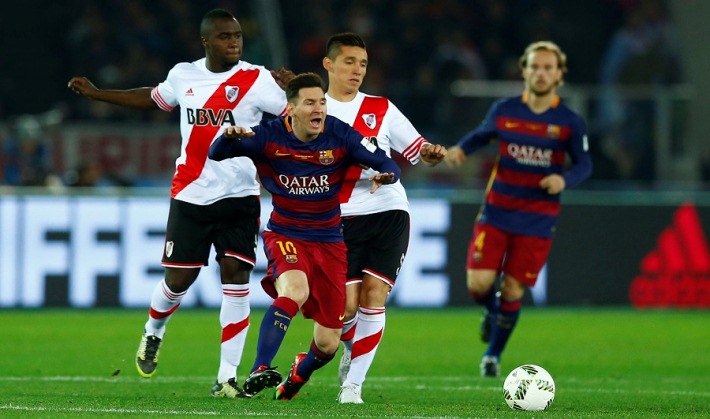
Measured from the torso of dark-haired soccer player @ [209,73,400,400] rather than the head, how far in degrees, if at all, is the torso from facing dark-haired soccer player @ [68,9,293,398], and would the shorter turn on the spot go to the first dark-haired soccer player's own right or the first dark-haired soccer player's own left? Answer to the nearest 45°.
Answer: approximately 135° to the first dark-haired soccer player's own right

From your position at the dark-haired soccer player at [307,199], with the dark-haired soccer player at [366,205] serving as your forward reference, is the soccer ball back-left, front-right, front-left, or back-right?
front-right

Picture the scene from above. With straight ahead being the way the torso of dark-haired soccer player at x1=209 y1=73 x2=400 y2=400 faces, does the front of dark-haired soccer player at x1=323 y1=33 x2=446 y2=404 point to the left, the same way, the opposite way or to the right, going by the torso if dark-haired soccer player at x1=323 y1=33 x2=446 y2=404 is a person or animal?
the same way

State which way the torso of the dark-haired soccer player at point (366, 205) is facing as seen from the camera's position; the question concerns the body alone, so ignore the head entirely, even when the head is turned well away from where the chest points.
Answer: toward the camera

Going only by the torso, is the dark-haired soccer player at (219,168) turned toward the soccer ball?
no

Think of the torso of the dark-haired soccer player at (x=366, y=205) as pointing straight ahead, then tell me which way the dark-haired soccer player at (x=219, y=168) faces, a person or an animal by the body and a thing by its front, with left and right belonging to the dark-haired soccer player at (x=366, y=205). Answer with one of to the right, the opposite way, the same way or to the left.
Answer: the same way

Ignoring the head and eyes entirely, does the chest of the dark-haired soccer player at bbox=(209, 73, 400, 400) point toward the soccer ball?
no

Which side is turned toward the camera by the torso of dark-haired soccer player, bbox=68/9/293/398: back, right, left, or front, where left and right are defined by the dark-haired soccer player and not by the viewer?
front

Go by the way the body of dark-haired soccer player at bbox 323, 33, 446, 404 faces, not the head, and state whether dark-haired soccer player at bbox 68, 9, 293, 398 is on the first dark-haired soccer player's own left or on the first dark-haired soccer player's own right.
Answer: on the first dark-haired soccer player's own right

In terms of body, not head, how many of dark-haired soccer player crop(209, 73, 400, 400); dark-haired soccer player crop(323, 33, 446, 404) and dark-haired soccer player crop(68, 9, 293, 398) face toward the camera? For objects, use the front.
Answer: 3

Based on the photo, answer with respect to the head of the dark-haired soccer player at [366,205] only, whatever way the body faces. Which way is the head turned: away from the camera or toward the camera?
toward the camera
